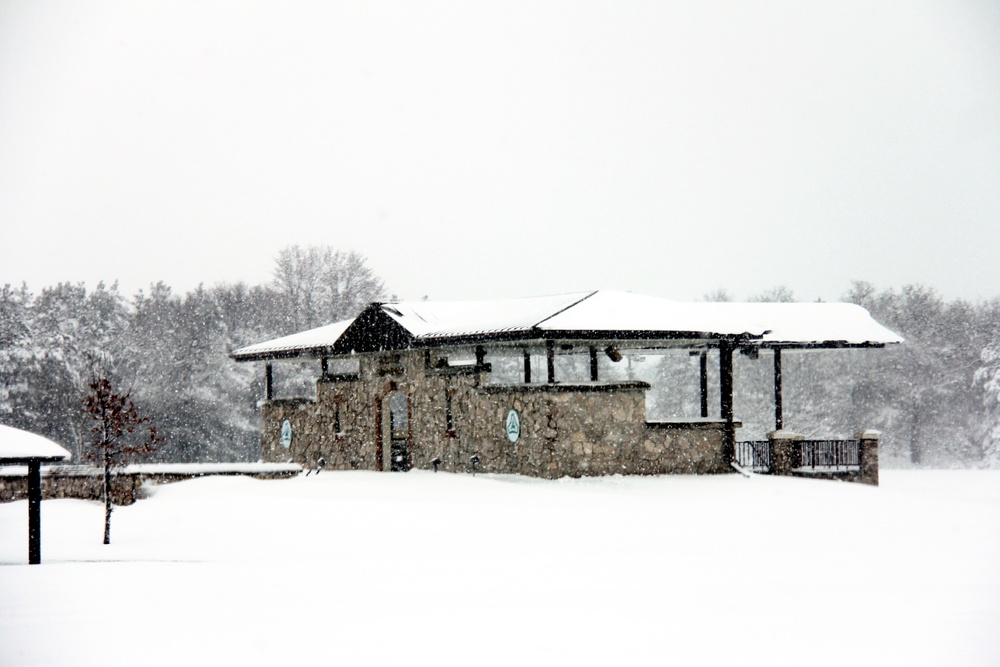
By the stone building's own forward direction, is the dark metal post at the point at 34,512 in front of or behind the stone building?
in front

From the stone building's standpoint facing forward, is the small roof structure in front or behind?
in front

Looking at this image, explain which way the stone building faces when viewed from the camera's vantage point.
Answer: facing the viewer and to the left of the viewer
